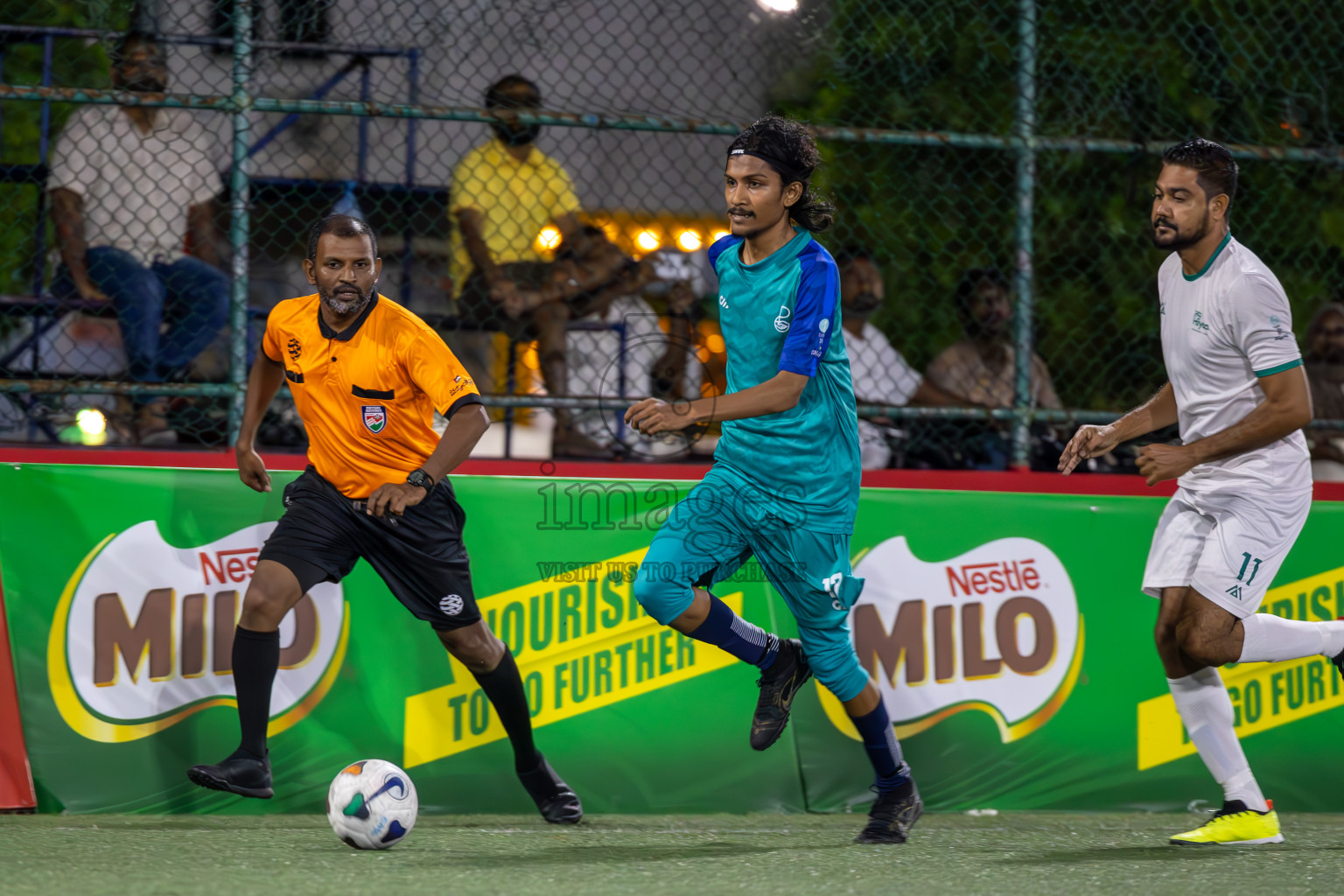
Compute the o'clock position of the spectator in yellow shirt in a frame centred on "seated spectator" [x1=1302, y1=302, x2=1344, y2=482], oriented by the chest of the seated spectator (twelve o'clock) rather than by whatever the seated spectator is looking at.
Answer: The spectator in yellow shirt is roughly at 2 o'clock from the seated spectator.

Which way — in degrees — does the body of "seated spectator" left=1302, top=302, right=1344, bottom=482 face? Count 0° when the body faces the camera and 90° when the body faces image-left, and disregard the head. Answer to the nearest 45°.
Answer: approximately 0°

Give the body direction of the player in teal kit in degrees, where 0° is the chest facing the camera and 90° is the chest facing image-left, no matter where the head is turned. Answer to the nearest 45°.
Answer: approximately 45°

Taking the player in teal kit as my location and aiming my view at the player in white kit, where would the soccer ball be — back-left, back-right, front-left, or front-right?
back-right

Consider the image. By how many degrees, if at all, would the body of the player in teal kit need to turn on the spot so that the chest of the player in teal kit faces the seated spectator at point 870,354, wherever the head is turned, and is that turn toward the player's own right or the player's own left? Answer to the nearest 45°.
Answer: approximately 135° to the player's own right

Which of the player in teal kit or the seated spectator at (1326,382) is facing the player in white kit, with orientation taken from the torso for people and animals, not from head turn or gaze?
the seated spectator

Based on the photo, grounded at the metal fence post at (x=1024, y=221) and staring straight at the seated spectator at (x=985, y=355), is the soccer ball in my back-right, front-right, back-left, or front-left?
back-left

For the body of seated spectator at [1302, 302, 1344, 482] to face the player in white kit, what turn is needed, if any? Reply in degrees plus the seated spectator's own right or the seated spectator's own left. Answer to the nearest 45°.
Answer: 0° — they already face them

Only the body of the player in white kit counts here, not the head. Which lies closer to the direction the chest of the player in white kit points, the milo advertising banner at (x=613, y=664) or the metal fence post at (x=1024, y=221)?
the milo advertising banner

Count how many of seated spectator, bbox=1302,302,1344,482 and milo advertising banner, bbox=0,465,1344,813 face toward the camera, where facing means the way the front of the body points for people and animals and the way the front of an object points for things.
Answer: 2
